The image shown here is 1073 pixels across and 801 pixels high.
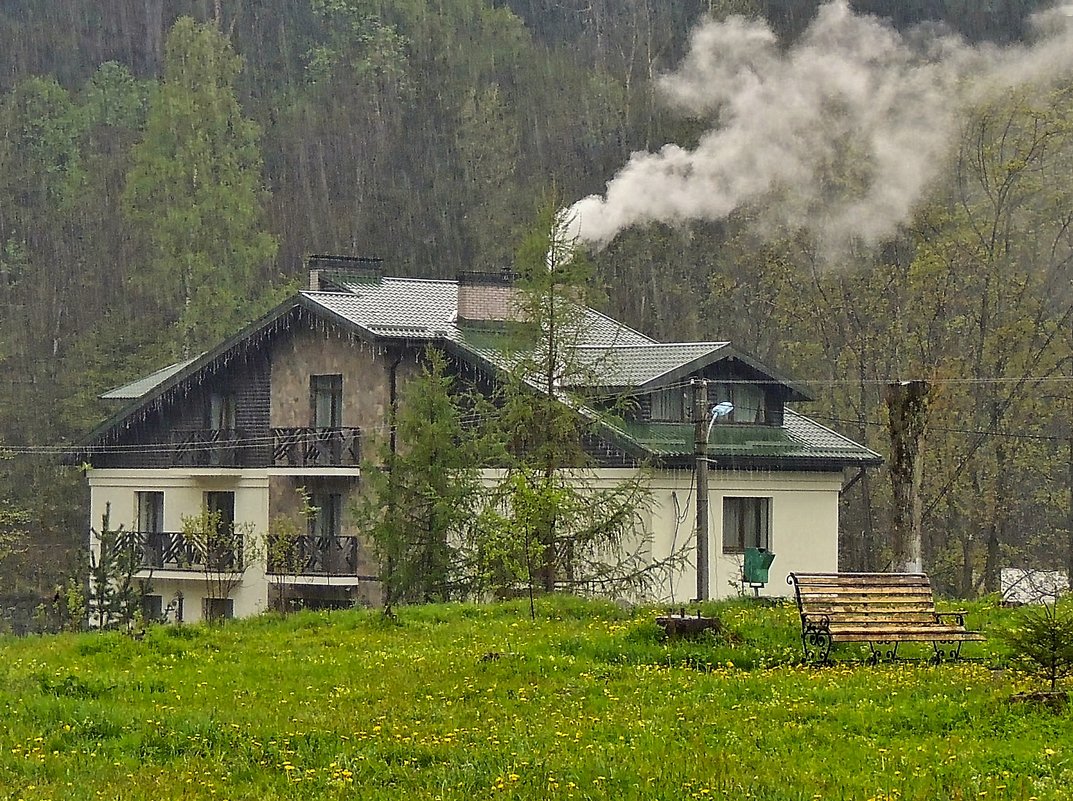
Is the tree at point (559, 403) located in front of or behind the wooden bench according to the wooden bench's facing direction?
behind

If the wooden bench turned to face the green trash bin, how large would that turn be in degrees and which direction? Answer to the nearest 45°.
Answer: approximately 135° to its left

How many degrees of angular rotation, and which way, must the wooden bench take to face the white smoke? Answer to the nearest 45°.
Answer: approximately 135° to its left

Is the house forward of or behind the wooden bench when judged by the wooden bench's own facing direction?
behind

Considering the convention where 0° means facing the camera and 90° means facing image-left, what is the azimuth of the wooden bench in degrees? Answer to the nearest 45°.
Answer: approximately 315°

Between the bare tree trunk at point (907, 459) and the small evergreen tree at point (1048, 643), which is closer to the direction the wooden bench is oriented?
the small evergreen tree

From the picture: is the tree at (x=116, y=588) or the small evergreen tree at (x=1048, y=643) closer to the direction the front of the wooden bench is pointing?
the small evergreen tree

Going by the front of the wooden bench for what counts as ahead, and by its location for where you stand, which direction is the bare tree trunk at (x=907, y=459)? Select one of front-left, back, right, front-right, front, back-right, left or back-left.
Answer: back-left

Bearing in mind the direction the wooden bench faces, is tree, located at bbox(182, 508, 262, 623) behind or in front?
behind

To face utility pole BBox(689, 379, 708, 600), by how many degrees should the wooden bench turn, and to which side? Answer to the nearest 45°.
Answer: approximately 135° to its left

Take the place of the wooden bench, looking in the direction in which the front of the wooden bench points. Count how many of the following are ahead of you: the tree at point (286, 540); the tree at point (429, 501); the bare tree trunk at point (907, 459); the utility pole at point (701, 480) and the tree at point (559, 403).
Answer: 0

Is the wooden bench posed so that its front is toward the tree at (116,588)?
no

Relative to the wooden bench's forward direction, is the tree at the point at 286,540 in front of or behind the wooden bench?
behind

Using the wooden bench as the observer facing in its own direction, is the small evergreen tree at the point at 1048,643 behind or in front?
in front

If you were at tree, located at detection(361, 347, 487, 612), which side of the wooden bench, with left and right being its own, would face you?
back
